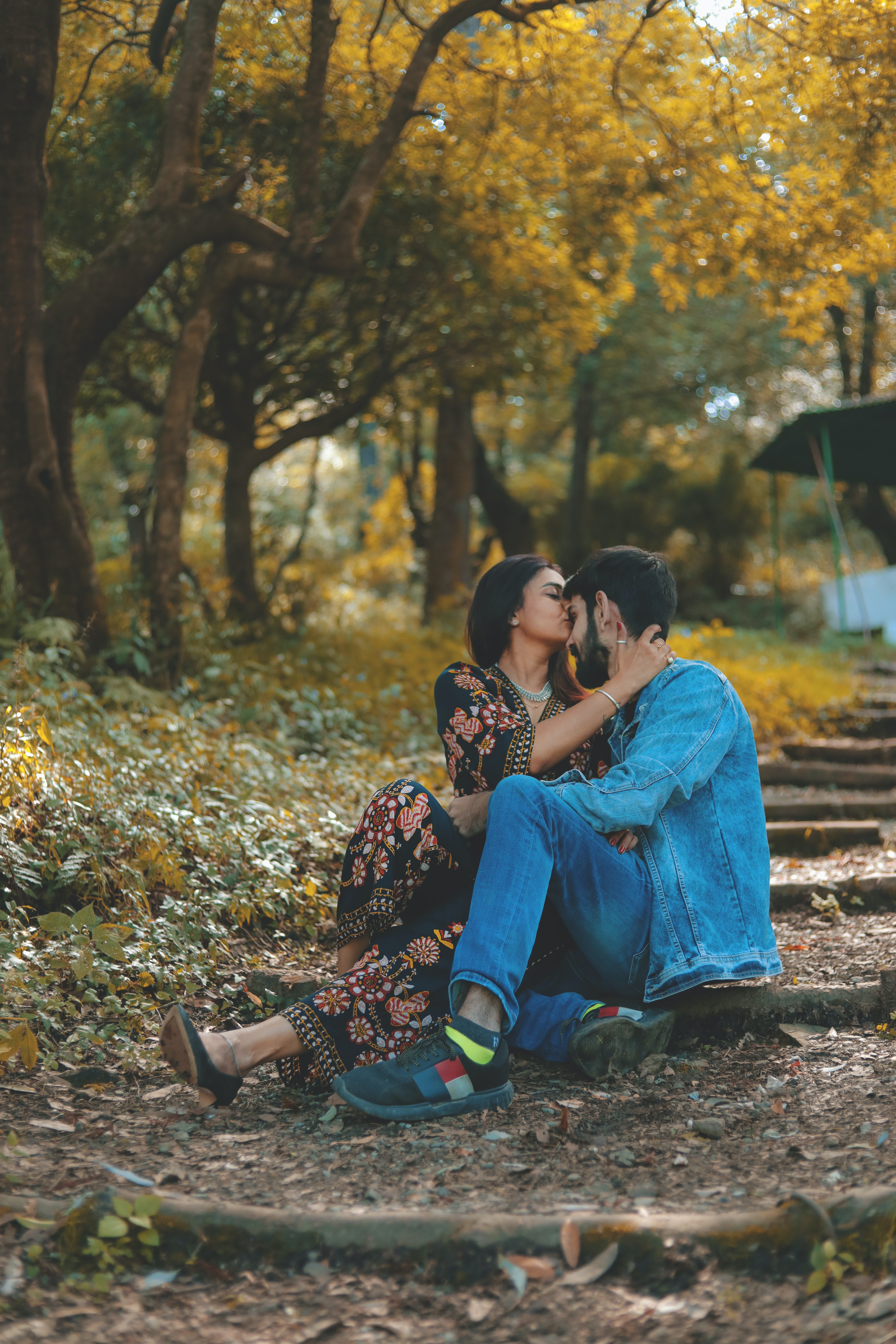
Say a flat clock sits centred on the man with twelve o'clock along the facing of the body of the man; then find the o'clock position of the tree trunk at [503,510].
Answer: The tree trunk is roughly at 3 o'clock from the man.

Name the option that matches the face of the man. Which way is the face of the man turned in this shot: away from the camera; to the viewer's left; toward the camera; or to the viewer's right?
to the viewer's left

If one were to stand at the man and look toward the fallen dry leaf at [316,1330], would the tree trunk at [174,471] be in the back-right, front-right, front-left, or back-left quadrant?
back-right

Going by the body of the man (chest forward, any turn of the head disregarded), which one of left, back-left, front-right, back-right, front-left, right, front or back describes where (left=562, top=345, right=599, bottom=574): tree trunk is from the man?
right

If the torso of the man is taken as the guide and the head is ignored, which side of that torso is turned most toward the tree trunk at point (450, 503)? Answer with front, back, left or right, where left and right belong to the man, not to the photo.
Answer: right

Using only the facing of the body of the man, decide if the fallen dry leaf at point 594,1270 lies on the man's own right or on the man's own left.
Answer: on the man's own left

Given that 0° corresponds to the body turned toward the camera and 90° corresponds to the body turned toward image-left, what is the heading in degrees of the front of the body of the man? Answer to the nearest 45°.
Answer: approximately 90°

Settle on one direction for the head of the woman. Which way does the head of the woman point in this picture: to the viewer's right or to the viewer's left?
to the viewer's right
